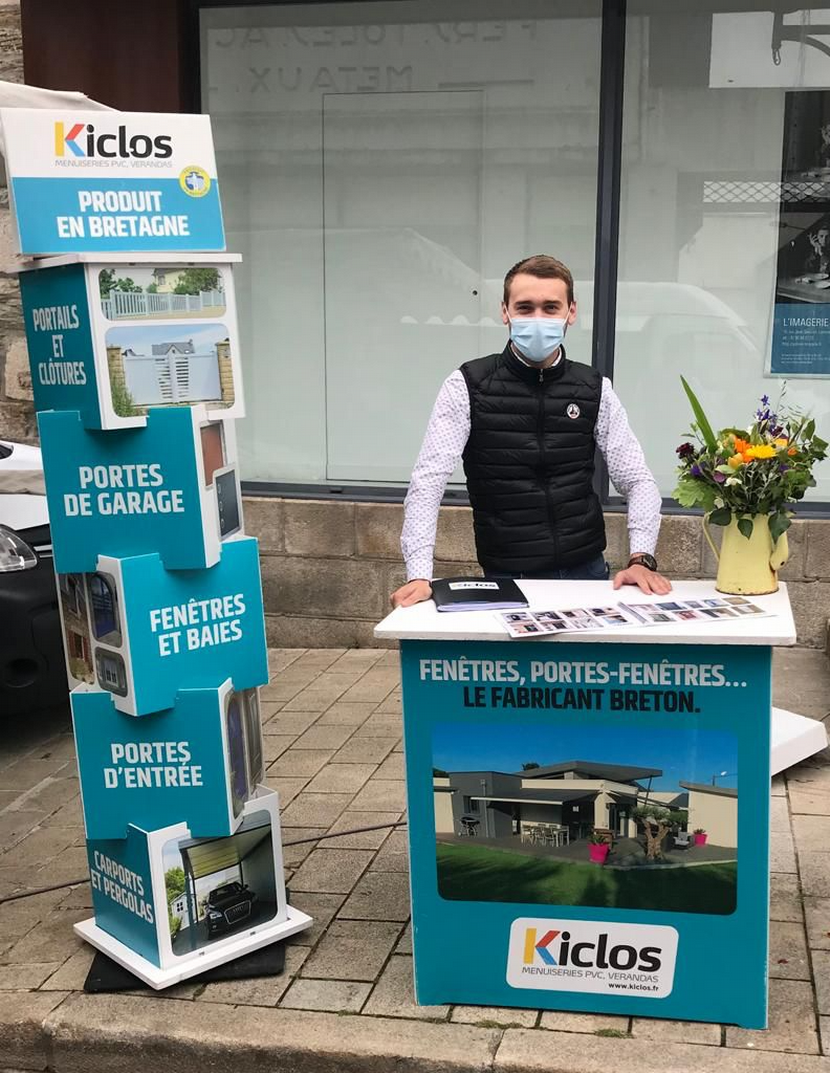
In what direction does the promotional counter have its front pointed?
toward the camera

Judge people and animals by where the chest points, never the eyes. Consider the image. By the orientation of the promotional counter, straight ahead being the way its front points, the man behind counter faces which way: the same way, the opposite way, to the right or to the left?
the same way

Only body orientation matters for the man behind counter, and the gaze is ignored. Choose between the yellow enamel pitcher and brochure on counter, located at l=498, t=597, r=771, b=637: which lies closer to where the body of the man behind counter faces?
the brochure on counter

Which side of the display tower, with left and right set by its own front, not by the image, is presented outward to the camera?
front

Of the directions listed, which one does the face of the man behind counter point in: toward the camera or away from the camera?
toward the camera

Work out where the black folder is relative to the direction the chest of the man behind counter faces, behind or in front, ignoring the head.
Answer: in front

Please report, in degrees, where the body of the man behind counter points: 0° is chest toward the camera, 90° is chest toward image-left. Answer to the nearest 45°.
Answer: approximately 0°

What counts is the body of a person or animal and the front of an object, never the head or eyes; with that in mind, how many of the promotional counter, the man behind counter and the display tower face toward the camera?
3

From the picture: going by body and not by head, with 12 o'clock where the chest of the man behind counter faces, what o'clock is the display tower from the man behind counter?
The display tower is roughly at 2 o'clock from the man behind counter.

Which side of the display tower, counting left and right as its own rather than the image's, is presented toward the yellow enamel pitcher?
left

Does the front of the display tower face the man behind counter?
no

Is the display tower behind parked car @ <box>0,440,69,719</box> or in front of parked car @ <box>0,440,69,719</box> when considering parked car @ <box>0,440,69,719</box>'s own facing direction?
in front

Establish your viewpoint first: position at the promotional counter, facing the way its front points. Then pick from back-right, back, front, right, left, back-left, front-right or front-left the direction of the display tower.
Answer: right

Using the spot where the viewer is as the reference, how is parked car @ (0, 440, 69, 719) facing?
facing the viewer and to the right of the viewer
